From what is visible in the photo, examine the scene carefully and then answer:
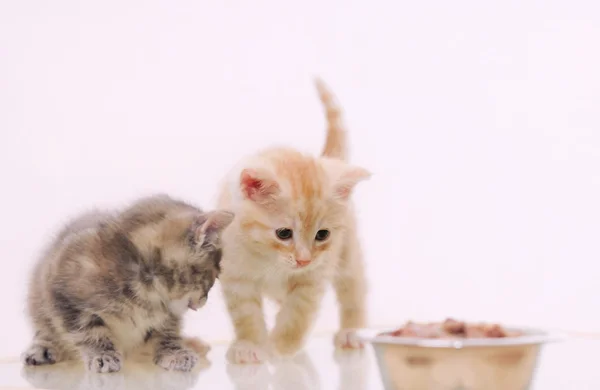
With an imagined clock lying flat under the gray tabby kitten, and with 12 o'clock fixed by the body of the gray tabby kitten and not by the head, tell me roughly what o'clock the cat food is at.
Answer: The cat food is roughly at 12 o'clock from the gray tabby kitten.

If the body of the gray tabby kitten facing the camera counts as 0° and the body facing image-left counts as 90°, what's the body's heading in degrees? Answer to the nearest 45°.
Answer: approximately 315°

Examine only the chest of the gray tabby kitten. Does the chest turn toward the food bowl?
yes
